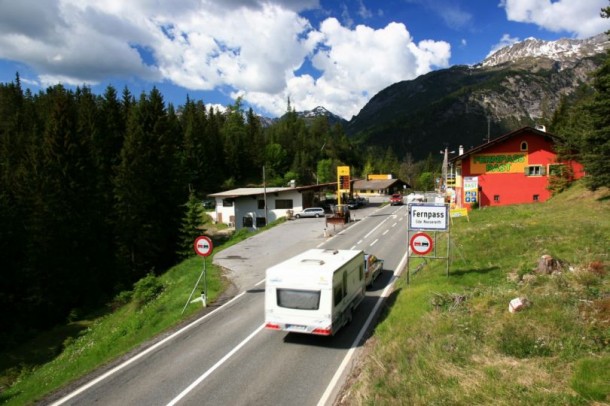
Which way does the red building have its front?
to the viewer's left

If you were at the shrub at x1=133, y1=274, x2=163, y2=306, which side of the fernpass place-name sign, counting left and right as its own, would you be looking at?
right

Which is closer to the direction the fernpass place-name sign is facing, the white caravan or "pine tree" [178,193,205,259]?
the white caravan

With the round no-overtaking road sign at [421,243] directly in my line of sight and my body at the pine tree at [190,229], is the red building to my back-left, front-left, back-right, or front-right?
front-left

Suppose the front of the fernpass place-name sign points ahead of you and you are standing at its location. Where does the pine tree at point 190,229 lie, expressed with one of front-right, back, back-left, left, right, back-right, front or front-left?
back-right

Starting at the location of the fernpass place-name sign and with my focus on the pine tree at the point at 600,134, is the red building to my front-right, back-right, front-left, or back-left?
front-left

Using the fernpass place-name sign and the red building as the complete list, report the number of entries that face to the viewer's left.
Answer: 1

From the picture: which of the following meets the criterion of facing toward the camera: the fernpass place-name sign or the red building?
the fernpass place-name sign

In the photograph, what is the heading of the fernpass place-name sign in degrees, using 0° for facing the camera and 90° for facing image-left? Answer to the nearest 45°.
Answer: approximately 0°

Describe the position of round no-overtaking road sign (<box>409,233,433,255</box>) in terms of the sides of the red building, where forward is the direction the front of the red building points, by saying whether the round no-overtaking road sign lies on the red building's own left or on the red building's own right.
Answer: on the red building's own left

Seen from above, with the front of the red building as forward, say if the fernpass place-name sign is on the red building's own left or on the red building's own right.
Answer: on the red building's own left

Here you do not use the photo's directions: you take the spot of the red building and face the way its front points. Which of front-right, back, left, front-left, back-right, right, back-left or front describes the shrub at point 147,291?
front-left
